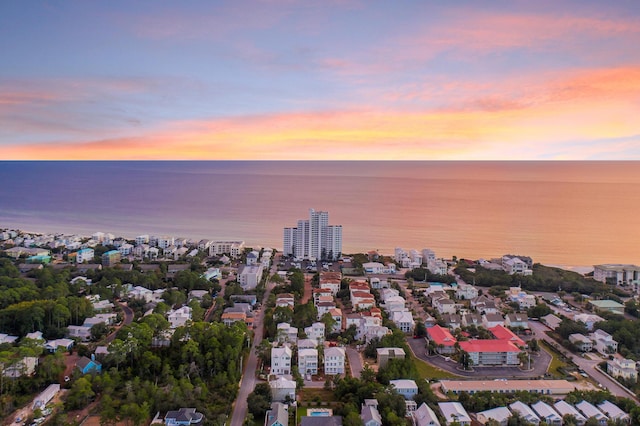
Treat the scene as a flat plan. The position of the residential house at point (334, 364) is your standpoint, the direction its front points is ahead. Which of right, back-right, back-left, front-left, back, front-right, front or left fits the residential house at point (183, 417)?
front-right

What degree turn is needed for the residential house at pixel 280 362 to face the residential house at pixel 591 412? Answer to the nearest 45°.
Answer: approximately 90° to its left

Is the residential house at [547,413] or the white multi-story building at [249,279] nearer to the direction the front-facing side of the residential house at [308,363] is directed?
the residential house

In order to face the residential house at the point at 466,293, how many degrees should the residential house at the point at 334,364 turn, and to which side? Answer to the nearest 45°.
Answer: approximately 135° to its left

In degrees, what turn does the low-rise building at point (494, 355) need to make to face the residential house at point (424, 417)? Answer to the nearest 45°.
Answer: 0° — it already faces it

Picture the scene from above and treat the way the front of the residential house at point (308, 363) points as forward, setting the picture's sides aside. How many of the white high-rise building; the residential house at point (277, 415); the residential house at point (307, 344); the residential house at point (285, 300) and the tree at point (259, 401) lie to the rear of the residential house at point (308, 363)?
3

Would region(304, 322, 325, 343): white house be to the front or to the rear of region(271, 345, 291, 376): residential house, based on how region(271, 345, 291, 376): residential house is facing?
to the rear

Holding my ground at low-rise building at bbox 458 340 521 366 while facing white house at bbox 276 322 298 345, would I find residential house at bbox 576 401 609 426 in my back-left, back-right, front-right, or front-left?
back-left

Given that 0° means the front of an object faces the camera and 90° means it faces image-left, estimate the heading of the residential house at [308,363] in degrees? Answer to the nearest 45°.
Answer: approximately 0°

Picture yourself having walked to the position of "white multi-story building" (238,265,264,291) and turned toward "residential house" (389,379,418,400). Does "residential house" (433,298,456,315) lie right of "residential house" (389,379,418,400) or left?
left

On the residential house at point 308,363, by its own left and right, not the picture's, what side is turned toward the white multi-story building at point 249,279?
back

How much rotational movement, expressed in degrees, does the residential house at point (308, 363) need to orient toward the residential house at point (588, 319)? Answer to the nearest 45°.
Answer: approximately 90° to its left

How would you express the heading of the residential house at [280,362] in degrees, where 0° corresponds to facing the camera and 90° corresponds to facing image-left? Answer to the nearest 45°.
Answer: approximately 0°

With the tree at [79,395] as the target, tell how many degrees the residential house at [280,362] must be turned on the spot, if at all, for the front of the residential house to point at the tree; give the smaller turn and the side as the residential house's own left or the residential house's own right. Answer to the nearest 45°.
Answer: approximately 90° to the residential house's own right
